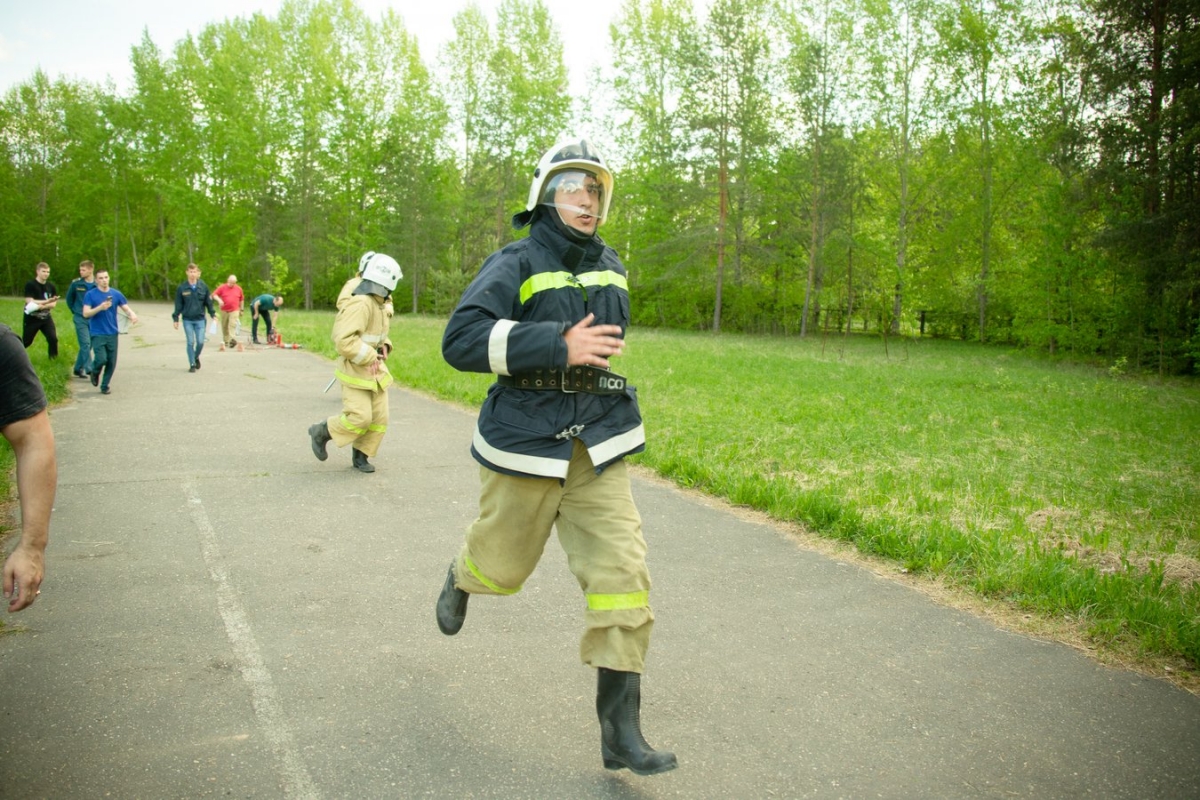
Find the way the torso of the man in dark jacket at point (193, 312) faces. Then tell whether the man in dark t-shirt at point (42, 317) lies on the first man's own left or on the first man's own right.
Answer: on the first man's own right

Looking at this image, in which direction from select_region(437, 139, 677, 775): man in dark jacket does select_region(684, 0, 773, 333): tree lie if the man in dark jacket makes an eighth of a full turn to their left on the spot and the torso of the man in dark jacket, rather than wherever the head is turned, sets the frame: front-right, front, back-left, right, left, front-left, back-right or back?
left

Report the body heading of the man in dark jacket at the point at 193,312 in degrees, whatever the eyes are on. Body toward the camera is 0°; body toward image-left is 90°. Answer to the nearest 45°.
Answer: approximately 0°

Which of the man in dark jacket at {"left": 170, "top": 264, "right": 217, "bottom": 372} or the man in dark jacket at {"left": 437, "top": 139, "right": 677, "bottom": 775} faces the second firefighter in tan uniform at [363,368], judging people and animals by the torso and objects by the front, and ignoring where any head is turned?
the man in dark jacket at {"left": 170, "top": 264, "right": 217, "bottom": 372}

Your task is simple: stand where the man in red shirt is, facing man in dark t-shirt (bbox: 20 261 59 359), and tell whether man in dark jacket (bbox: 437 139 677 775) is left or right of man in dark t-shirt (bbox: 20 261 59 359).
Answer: left

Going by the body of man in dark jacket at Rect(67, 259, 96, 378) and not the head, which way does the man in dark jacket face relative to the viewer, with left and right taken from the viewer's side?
facing the viewer and to the right of the viewer

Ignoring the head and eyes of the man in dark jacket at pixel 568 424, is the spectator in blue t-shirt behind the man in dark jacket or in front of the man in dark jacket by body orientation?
behind

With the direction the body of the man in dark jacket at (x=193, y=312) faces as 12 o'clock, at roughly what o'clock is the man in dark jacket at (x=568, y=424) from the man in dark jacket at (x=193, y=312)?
the man in dark jacket at (x=568, y=424) is roughly at 12 o'clock from the man in dark jacket at (x=193, y=312).

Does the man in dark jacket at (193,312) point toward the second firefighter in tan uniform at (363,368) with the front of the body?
yes

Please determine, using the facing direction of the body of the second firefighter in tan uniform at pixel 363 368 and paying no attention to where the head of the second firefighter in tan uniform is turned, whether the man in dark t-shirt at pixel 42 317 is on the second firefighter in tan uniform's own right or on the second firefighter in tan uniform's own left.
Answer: on the second firefighter in tan uniform's own left
